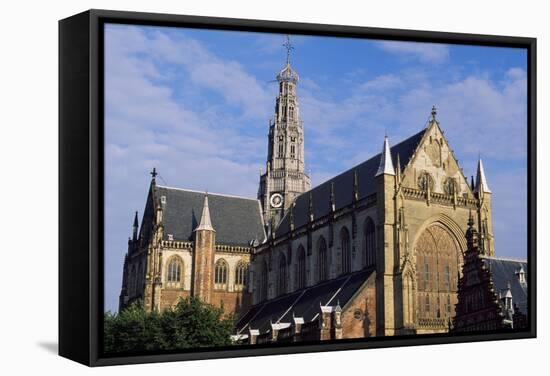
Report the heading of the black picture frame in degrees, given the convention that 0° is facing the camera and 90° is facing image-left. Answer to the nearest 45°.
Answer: approximately 315°
